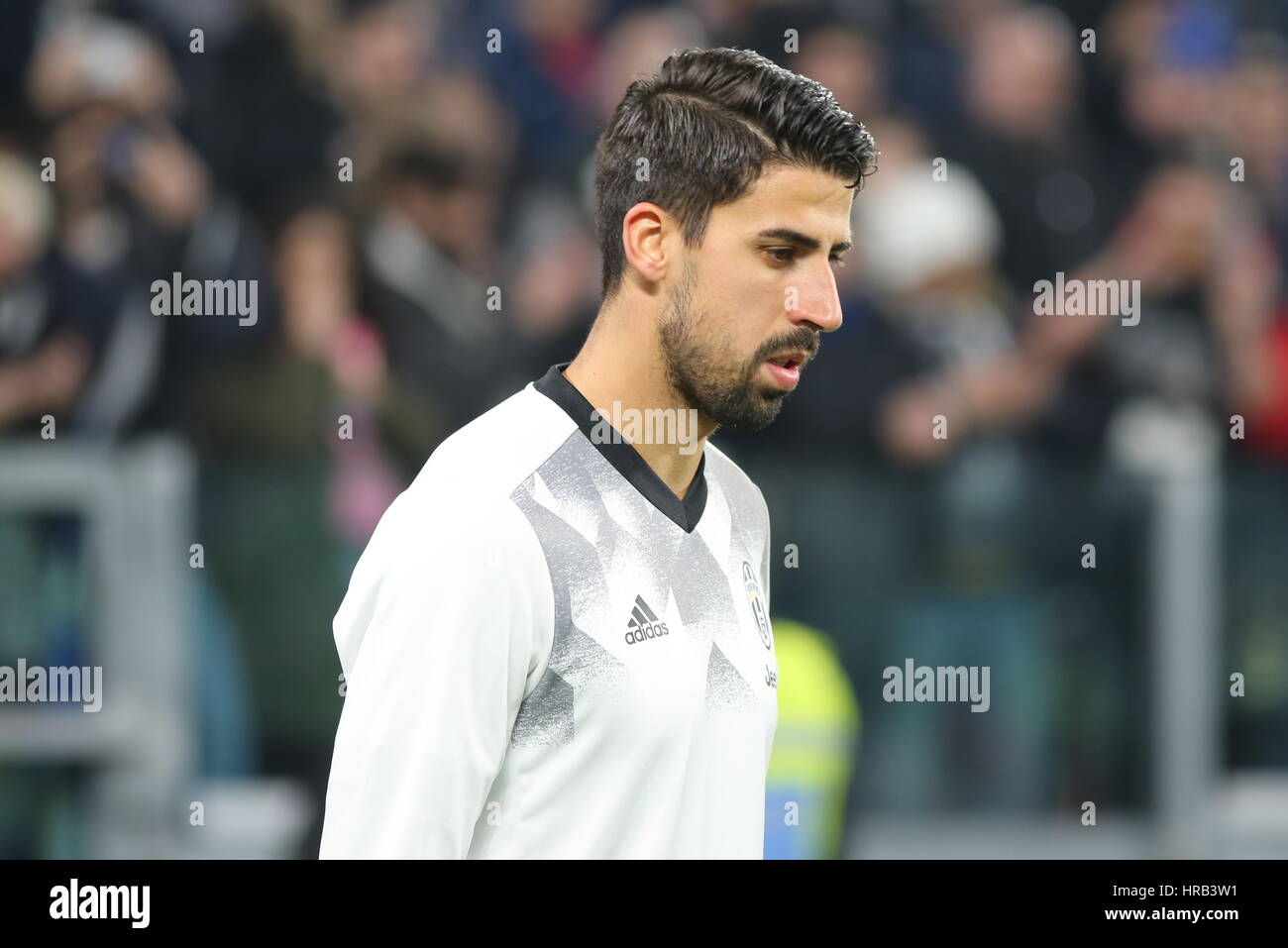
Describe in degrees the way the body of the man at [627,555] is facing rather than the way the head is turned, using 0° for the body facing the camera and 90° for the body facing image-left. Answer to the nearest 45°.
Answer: approximately 315°
